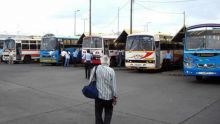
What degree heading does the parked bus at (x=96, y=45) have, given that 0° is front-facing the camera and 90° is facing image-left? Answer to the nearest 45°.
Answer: approximately 45°

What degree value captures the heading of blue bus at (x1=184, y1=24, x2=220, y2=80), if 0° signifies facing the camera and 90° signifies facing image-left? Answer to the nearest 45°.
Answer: approximately 0°

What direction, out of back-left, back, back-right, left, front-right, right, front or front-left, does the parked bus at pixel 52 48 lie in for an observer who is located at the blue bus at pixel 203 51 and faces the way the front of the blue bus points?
back-right

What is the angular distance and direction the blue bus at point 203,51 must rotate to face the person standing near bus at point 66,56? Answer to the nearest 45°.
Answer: approximately 135° to its right

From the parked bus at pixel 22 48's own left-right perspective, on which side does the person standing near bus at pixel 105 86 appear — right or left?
on its left

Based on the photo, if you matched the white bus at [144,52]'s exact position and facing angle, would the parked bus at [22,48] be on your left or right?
on your right

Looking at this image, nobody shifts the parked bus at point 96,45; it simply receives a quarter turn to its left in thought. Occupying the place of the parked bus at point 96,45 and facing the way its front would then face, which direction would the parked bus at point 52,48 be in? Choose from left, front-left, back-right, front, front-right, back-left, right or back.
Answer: back

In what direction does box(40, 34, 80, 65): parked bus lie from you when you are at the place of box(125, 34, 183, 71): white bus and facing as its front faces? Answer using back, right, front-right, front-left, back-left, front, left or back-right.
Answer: right

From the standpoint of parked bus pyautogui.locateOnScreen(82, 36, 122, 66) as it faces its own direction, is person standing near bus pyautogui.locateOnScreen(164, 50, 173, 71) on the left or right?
on its left

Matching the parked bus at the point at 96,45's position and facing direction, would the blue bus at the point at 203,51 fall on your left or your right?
on your left

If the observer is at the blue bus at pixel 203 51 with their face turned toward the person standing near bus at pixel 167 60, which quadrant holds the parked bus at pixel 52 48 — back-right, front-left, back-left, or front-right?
front-left

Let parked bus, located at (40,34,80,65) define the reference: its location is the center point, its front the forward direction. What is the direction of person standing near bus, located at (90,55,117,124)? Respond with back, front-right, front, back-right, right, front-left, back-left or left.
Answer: front-left

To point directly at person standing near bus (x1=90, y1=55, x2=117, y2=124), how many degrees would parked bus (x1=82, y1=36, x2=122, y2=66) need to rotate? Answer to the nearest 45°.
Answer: approximately 45° to its left

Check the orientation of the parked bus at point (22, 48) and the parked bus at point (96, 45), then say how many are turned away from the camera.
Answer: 0

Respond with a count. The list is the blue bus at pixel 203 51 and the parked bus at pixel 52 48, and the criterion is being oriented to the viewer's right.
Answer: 0
